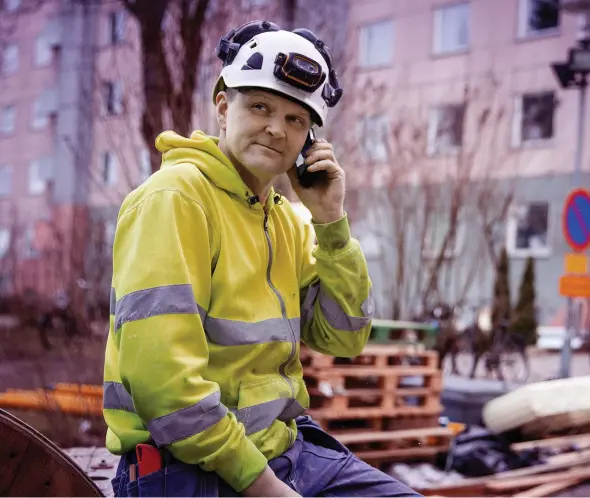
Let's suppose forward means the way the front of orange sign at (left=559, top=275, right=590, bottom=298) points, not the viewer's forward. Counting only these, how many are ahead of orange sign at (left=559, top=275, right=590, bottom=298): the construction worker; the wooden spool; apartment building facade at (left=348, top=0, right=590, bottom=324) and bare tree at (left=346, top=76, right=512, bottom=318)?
2

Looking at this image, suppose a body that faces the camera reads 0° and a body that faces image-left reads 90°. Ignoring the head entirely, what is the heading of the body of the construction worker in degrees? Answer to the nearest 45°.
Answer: approximately 315°

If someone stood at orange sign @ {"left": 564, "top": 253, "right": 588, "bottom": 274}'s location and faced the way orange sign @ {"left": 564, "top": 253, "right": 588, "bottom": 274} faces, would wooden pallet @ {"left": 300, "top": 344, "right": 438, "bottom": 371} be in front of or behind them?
in front

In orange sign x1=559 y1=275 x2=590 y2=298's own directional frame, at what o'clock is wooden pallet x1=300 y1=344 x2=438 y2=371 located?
The wooden pallet is roughly at 1 o'clock from the orange sign.

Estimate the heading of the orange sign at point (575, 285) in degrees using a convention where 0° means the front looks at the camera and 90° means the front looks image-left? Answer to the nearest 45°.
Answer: approximately 0°

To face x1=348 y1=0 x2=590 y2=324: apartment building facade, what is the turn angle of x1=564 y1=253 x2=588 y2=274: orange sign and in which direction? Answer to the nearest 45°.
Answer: approximately 180°

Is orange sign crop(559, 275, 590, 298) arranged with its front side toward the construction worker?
yes

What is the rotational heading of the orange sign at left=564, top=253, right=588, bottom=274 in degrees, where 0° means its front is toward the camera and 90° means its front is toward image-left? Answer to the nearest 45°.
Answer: approximately 0°

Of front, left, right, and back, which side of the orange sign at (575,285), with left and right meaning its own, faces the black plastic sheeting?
front

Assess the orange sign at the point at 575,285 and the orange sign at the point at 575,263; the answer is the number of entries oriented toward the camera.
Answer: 2
